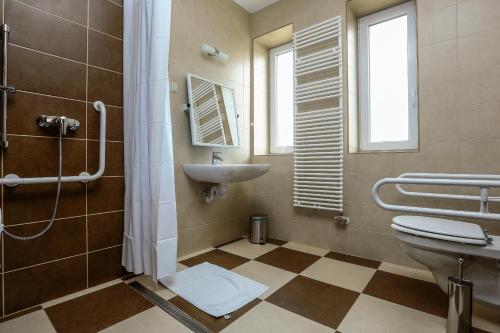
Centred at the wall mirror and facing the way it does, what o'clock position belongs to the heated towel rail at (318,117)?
The heated towel rail is roughly at 11 o'clock from the wall mirror.

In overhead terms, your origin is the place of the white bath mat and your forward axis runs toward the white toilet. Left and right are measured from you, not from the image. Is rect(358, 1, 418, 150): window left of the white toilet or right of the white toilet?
left

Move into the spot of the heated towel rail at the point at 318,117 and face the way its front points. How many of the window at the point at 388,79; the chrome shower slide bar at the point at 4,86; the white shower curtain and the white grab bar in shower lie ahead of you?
3

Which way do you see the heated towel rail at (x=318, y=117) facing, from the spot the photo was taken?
facing the viewer and to the left of the viewer

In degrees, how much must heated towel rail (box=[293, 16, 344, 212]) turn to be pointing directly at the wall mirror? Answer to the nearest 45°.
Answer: approximately 45° to its right

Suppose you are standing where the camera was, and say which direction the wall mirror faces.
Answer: facing the viewer and to the right of the viewer

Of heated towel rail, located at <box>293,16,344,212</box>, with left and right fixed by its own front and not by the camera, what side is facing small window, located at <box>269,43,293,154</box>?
right

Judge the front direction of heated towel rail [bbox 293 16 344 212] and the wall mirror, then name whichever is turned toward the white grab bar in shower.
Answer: the heated towel rail

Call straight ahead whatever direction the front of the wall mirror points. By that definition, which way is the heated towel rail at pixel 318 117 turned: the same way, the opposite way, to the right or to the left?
to the right

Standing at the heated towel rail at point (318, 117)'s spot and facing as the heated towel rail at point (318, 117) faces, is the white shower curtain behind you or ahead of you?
ahead

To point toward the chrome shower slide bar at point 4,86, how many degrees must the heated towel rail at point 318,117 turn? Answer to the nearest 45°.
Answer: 0° — it already faces it

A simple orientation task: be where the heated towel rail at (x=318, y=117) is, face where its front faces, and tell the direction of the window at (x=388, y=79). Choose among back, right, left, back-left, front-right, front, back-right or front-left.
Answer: back-left

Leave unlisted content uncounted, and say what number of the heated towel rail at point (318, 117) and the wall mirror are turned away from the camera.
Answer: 0
